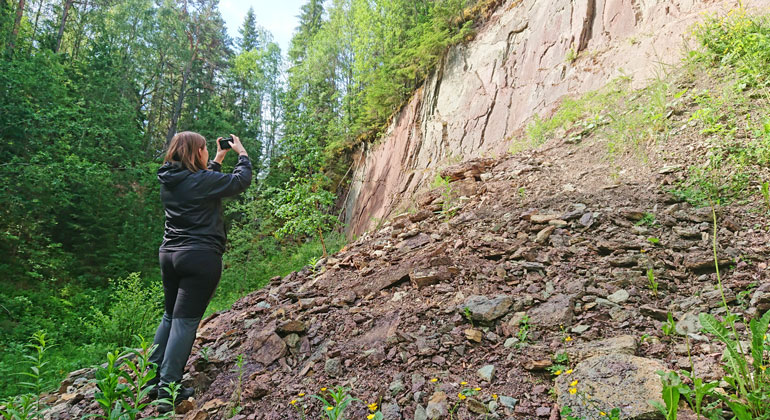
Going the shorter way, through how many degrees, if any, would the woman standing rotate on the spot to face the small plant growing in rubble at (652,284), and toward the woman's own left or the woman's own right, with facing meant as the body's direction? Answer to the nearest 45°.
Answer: approximately 90° to the woman's own right

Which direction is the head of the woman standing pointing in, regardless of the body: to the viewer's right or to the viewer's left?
to the viewer's right

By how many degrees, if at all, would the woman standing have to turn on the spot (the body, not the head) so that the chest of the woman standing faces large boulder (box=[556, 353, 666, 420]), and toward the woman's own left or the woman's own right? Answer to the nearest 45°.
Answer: approximately 90° to the woman's own right

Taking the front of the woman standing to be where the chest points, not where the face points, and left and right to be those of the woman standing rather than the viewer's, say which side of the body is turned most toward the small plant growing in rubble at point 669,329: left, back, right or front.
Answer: right

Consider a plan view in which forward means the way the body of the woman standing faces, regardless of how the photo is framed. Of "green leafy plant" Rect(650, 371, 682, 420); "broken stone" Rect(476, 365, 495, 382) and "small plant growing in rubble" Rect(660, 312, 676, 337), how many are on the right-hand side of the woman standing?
3

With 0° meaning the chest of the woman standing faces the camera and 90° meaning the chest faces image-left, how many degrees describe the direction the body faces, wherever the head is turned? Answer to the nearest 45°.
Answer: approximately 225°

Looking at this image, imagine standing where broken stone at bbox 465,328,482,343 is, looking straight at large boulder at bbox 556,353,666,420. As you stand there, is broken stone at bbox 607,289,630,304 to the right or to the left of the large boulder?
left

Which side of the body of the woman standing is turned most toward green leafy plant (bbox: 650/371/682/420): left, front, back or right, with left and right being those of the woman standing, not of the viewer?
right

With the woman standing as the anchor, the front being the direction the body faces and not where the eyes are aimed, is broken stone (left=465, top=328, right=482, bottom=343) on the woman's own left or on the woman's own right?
on the woman's own right

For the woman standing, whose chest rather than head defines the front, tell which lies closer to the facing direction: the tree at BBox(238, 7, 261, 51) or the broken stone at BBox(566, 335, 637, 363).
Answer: the tree

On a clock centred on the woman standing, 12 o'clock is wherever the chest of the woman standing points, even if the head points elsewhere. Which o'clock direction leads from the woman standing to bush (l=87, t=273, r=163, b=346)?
The bush is roughly at 10 o'clock from the woman standing.

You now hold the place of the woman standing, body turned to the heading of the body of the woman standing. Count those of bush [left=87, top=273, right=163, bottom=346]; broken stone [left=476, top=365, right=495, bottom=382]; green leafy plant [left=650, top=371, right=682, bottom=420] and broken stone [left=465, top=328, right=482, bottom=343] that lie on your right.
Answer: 3
